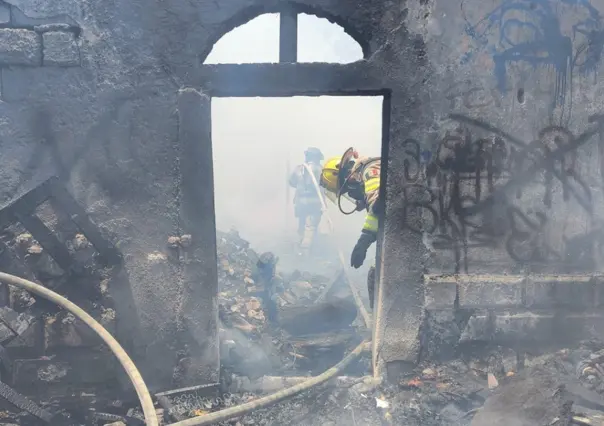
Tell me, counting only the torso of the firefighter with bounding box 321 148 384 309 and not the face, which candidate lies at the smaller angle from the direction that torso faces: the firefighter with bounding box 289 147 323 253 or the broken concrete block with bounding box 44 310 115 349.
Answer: the broken concrete block

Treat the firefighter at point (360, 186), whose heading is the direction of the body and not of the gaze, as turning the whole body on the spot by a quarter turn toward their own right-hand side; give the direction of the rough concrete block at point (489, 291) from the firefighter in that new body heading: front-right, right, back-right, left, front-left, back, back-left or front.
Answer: back-right

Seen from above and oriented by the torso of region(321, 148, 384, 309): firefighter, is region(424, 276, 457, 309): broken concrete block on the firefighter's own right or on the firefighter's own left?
on the firefighter's own left

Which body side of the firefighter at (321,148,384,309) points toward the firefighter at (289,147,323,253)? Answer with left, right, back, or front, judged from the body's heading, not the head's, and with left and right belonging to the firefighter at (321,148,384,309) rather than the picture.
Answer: right

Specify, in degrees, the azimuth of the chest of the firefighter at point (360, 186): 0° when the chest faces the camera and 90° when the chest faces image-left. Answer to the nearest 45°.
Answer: approximately 90°
